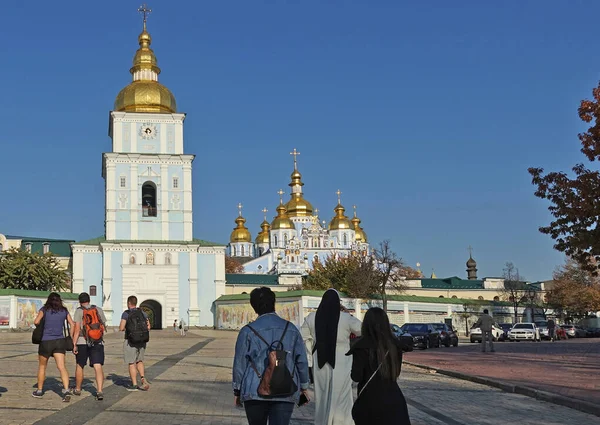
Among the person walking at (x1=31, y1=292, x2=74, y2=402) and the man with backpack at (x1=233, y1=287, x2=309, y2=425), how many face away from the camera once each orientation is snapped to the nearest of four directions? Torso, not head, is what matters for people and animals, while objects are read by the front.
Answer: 2

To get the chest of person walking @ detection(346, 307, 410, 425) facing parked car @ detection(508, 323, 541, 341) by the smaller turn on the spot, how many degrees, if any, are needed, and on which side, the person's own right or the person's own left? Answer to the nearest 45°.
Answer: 0° — they already face it

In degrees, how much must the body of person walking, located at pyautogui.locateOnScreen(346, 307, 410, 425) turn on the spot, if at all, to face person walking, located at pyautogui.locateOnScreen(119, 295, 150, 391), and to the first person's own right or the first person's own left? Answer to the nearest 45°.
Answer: approximately 45° to the first person's own left

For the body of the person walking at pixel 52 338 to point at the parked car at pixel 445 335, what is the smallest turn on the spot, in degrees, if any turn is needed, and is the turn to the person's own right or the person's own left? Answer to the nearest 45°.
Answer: approximately 45° to the person's own right

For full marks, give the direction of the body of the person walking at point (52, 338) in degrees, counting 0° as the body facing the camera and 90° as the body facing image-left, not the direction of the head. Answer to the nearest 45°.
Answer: approximately 180°

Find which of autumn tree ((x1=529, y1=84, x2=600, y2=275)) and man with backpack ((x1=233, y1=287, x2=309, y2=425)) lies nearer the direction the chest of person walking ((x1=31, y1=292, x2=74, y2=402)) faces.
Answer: the autumn tree

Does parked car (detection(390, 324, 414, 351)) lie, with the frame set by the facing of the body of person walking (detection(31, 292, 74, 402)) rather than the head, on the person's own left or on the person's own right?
on the person's own right

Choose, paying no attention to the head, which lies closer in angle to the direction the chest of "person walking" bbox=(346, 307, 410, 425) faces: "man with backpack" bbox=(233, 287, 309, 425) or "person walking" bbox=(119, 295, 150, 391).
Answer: the person walking

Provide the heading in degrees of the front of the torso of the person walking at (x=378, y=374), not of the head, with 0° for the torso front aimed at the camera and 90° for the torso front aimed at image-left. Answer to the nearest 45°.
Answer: approximately 180°

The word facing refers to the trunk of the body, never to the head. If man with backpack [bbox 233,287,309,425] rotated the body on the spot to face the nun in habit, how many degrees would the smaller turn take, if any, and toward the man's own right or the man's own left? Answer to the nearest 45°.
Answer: approximately 45° to the man's own right

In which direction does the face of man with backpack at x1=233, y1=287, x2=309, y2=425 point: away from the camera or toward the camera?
away from the camera

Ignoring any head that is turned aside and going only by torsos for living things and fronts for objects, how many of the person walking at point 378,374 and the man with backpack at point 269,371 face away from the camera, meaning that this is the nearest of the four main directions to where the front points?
2

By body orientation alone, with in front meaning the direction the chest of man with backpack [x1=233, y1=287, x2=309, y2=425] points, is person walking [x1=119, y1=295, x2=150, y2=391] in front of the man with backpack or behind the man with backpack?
in front

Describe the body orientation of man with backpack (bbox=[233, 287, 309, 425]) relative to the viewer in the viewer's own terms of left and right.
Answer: facing away from the viewer

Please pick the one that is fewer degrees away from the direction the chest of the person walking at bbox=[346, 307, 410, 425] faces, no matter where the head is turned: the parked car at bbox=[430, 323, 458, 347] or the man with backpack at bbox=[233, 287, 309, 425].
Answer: the parked car
